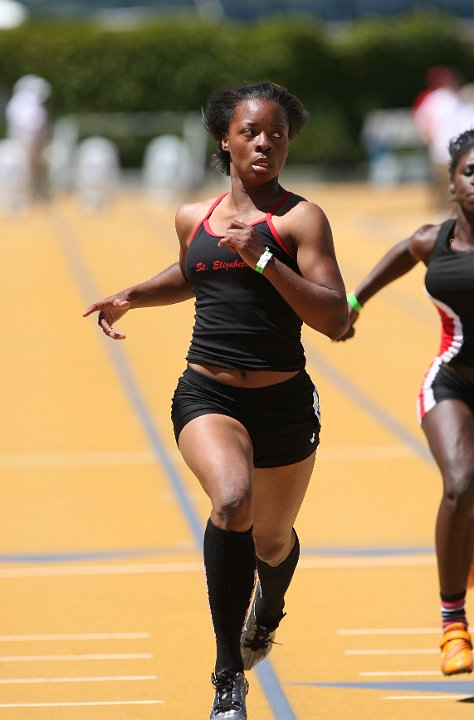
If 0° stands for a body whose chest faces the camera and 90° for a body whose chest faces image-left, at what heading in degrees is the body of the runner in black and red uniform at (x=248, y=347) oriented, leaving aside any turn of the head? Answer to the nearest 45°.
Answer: approximately 0°

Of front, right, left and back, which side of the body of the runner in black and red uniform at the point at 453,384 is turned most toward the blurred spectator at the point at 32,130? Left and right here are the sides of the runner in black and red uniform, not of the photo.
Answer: back

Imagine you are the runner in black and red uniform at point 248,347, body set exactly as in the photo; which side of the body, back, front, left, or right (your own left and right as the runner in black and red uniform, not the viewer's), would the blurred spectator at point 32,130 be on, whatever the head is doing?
back

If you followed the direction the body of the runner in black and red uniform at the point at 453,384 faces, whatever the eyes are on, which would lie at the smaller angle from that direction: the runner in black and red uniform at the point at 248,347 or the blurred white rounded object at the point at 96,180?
the runner in black and red uniform

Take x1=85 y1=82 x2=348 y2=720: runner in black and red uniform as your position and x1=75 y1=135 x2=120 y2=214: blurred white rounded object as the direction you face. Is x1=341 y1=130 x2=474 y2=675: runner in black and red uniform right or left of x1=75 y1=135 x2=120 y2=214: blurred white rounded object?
right

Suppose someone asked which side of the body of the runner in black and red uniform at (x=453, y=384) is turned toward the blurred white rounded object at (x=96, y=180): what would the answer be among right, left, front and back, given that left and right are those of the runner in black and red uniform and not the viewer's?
back

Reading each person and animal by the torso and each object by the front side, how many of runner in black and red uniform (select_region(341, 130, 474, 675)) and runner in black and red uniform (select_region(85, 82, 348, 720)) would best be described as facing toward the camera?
2

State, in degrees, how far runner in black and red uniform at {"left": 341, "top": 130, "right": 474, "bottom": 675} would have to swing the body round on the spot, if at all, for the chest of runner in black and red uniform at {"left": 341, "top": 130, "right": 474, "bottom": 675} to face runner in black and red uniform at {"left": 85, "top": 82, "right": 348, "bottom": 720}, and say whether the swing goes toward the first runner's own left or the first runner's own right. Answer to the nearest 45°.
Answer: approximately 45° to the first runner's own right

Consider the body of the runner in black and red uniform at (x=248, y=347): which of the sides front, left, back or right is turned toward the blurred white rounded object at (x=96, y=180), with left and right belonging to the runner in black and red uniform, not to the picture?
back
